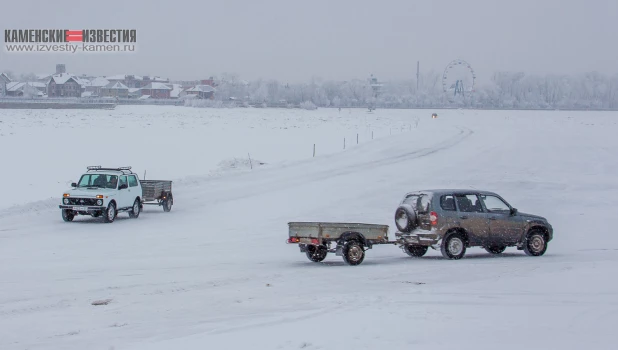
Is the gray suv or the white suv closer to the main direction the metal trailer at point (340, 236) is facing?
the gray suv

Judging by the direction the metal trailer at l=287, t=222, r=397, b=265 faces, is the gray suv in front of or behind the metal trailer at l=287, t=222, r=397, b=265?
in front

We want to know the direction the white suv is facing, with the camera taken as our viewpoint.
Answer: facing the viewer and to the left of the viewer

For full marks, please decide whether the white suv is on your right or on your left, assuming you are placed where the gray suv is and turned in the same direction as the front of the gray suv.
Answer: on your left

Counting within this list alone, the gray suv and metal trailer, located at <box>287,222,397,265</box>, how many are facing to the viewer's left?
0

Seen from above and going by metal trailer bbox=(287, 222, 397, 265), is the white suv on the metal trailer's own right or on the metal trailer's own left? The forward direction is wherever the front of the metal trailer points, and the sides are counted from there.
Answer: on the metal trailer's own left

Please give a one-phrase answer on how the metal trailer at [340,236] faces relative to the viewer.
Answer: facing away from the viewer and to the right of the viewer

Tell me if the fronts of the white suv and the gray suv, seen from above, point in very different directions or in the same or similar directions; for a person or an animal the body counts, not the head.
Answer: very different directions

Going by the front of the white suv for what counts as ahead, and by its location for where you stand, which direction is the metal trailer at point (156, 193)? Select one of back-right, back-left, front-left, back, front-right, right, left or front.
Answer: back

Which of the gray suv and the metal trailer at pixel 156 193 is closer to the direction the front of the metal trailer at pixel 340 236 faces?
the gray suv

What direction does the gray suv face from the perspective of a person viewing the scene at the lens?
facing away from the viewer and to the right of the viewer

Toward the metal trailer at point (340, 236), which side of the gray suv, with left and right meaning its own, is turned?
back

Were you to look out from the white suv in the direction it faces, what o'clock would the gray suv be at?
The gray suv is roughly at 9 o'clock from the white suv.

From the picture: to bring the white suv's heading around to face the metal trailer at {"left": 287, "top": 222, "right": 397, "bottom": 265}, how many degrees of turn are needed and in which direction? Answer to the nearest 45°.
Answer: approximately 90° to its left
